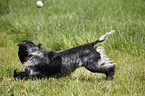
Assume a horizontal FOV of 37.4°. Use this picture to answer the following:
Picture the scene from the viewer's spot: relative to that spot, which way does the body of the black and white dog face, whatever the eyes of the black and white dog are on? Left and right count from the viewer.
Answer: facing to the left of the viewer
